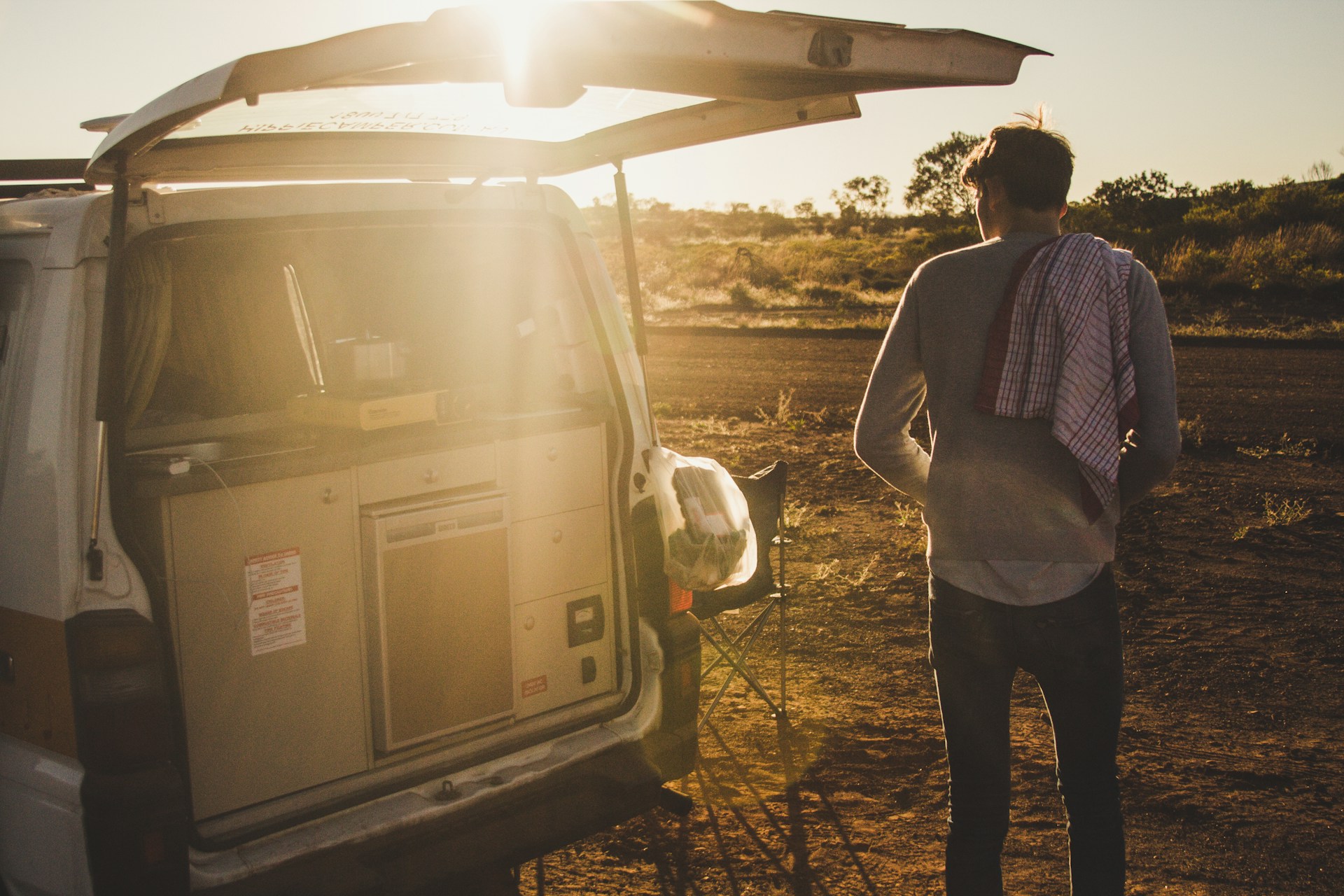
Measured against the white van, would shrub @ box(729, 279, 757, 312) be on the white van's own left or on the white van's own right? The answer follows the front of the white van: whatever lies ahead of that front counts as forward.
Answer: on the white van's own right

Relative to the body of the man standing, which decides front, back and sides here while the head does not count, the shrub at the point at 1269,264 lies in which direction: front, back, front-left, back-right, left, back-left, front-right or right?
front

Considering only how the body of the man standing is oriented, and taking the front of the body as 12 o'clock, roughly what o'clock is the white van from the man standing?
The white van is roughly at 9 o'clock from the man standing.

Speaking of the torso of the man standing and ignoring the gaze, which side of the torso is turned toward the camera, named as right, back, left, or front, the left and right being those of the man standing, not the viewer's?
back

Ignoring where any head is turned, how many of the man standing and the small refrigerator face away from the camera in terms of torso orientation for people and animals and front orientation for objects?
1

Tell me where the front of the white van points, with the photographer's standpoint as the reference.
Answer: facing away from the viewer and to the left of the viewer

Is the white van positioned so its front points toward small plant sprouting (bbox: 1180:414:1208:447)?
no

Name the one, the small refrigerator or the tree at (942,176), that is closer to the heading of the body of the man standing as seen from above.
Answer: the tree

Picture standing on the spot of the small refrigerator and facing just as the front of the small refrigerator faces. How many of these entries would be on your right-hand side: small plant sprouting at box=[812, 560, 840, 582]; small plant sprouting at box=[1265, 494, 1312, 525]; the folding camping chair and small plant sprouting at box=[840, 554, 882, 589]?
0

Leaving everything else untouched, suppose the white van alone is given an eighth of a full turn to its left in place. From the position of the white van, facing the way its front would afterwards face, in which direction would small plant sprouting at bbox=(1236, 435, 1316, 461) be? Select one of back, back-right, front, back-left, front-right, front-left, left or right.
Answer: back-right

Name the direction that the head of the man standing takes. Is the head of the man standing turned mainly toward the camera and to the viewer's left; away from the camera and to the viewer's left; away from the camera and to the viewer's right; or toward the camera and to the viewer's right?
away from the camera and to the viewer's left

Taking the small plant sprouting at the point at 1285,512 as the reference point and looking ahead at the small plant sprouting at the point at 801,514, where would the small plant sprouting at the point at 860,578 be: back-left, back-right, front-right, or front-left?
front-left

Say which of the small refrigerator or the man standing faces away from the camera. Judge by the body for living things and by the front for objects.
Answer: the man standing

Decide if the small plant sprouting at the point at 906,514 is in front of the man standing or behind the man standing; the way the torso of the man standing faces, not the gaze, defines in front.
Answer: in front

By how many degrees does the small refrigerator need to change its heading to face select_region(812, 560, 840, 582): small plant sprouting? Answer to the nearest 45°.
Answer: approximately 90° to its left

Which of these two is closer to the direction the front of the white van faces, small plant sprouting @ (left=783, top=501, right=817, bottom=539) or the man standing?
the small plant sprouting

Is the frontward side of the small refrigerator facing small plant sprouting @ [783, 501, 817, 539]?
no

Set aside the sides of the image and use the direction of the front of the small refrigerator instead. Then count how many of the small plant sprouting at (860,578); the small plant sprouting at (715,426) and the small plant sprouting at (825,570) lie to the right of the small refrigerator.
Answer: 0
